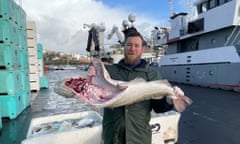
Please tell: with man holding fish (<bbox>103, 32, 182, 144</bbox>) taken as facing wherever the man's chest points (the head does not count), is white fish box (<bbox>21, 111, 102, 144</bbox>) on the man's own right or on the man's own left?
on the man's own right

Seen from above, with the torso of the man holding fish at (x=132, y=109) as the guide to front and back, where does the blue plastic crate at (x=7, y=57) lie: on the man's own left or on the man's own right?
on the man's own right

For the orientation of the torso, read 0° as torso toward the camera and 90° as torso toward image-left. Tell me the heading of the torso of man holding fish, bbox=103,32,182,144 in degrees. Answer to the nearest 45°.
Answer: approximately 0°

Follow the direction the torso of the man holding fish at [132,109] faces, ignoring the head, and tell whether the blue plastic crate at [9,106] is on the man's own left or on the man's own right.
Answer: on the man's own right

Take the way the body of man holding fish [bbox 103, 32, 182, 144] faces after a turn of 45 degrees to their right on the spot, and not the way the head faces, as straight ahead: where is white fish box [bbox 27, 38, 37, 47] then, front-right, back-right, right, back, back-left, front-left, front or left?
right

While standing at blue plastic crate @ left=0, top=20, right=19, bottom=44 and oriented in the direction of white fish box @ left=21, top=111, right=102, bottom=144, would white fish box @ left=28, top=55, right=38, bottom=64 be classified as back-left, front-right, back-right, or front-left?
back-left

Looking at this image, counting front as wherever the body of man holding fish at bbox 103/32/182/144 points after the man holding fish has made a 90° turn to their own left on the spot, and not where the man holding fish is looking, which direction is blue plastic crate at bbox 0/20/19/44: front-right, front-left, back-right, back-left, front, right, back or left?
back-left

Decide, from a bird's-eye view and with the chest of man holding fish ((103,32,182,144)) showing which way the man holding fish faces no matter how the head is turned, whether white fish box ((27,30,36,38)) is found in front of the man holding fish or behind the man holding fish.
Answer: behind

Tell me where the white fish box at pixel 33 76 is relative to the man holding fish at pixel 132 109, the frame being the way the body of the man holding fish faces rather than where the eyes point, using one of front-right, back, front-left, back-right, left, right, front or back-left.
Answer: back-right

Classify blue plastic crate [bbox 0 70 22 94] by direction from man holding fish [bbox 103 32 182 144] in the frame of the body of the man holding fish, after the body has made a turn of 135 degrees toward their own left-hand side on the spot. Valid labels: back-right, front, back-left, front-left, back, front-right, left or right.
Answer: left

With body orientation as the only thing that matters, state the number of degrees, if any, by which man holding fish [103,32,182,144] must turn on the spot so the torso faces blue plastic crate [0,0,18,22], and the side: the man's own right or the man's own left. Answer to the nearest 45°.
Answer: approximately 135° to the man's own right

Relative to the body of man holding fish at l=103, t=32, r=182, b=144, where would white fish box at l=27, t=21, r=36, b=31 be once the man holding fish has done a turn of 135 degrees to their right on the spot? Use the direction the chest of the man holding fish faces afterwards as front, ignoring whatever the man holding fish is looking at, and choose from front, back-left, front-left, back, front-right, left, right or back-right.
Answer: front
